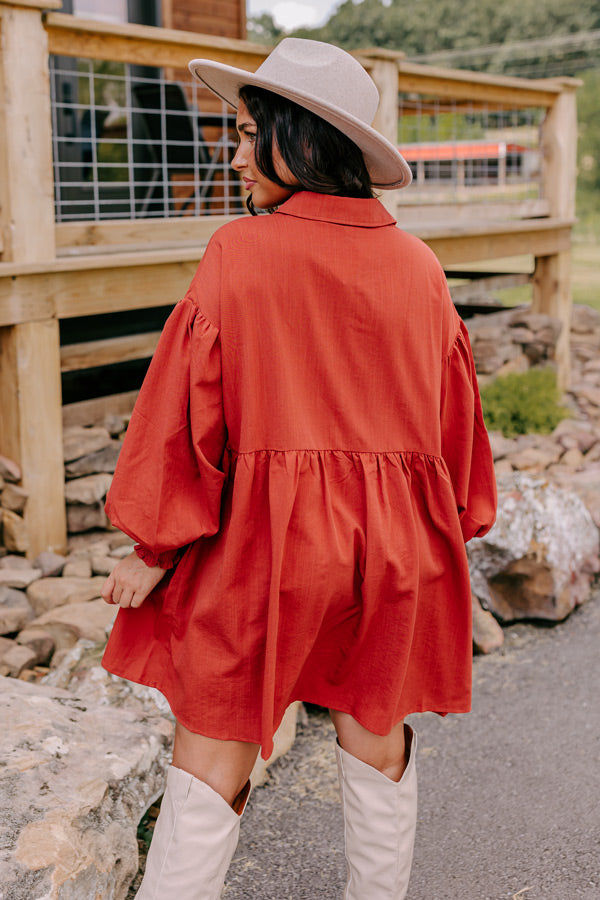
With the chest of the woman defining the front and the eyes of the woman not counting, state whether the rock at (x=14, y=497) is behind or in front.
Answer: in front

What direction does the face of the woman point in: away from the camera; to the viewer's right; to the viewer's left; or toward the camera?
to the viewer's left

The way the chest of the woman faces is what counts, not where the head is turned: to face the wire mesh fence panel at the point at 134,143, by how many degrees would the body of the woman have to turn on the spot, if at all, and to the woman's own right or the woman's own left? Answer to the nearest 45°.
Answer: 0° — they already face it

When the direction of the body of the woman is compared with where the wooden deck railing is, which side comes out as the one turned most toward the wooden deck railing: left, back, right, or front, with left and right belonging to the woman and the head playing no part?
front

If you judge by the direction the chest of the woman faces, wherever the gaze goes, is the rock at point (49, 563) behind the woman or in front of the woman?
in front

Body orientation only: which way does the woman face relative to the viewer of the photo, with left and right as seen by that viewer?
facing away from the viewer

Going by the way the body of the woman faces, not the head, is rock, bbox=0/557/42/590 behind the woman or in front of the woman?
in front
